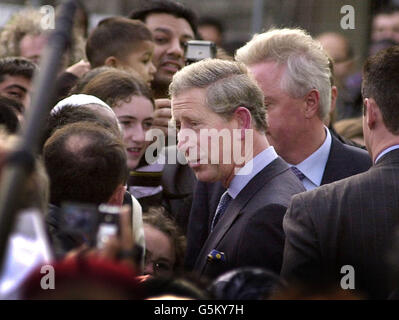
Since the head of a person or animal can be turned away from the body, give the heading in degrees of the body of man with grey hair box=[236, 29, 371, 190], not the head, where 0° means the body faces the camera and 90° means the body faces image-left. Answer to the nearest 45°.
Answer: approximately 45°

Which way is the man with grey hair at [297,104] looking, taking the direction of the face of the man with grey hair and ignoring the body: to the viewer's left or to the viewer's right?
to the viewer's left

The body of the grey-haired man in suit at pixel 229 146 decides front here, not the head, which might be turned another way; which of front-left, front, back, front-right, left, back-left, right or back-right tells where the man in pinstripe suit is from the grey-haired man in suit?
left

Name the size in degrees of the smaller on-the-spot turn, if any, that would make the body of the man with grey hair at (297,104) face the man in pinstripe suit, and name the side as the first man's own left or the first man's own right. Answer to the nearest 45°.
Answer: approximately 45° to the first man's own left

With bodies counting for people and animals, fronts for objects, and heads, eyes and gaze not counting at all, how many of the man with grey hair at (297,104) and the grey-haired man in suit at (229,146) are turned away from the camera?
0

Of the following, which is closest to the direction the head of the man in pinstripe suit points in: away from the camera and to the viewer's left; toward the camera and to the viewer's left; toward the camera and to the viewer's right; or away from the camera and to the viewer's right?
away from the camera and to the viewer's left

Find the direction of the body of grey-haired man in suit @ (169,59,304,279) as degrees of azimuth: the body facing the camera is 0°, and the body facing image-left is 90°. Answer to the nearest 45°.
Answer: approximately 45°

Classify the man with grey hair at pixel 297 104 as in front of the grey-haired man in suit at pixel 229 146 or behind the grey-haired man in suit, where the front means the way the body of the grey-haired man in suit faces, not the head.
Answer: behind
